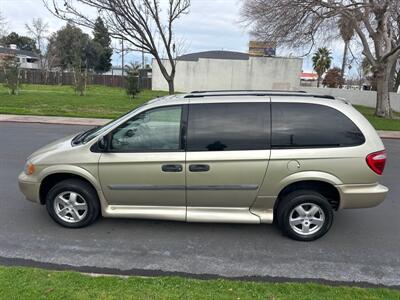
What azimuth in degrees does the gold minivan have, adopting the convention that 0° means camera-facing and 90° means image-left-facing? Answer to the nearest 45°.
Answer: approximately 90°

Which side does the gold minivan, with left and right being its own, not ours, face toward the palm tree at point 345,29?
right

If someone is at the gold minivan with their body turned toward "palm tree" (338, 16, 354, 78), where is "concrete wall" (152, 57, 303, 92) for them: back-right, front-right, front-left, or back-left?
front-left

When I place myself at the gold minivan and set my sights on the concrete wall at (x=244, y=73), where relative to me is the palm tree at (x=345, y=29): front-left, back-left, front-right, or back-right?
front-right

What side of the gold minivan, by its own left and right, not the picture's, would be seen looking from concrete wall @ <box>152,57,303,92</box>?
right
